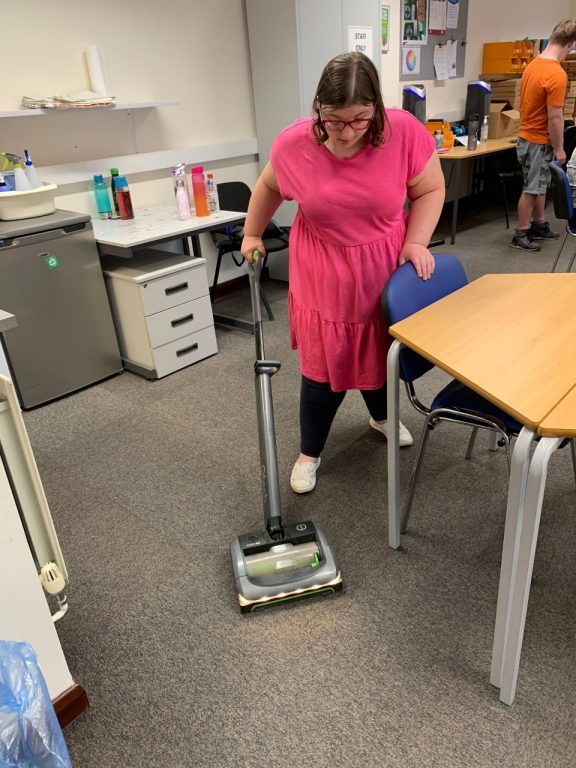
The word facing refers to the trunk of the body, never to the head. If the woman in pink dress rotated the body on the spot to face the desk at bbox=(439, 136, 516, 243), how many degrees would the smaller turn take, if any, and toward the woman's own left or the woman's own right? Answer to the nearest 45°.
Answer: approximately 180°

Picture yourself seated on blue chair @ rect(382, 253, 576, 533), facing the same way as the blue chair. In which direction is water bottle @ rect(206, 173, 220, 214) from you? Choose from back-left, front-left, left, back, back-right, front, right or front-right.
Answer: back

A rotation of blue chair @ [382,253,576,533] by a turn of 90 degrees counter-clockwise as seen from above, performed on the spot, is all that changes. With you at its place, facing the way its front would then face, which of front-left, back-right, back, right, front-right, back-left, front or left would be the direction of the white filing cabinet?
left

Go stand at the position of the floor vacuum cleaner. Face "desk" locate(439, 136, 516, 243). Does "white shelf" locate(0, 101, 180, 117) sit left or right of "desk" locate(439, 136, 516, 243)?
left

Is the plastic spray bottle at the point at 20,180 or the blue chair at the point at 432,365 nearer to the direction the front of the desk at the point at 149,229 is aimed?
the blue chair

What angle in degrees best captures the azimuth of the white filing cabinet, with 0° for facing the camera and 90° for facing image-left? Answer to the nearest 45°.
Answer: approximately 315°

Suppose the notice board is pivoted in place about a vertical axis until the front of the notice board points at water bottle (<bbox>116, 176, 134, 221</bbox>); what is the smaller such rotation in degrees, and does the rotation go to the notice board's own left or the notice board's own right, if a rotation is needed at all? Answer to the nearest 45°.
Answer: approximately 45° to the notice board's own right

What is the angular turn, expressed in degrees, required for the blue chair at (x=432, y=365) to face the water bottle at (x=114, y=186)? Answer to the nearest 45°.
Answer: approximately 180°

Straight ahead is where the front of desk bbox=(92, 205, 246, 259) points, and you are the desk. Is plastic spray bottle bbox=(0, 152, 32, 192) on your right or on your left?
on your right

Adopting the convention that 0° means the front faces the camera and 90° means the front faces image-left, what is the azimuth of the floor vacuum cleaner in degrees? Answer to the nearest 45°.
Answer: approximately 0°
